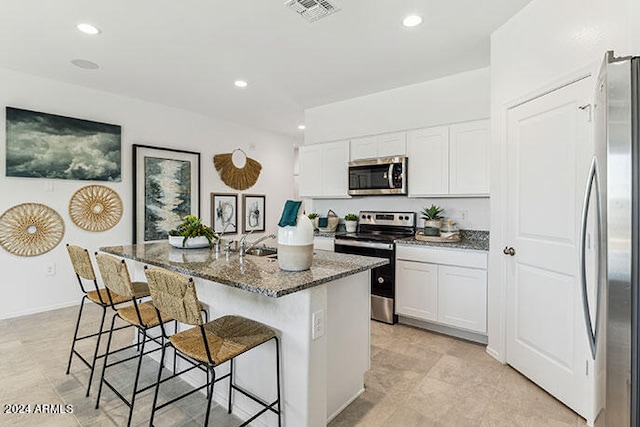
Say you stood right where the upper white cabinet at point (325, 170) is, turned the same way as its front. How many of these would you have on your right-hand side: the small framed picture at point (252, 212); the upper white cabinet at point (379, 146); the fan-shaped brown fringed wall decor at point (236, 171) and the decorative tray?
2

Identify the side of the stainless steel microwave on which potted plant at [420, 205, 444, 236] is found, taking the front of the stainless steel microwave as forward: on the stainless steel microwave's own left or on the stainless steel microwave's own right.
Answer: on the stainless steel microwave's own left

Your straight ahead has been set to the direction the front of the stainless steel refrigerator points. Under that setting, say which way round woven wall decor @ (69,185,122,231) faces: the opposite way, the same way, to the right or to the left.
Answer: the opposite way

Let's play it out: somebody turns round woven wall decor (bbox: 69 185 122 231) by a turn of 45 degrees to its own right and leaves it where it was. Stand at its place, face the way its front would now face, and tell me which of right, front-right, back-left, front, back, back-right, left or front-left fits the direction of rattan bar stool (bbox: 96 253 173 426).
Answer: front-left

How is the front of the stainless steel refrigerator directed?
to the viewer's left

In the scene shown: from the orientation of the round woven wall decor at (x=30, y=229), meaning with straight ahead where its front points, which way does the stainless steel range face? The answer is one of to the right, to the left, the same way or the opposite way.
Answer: to the right

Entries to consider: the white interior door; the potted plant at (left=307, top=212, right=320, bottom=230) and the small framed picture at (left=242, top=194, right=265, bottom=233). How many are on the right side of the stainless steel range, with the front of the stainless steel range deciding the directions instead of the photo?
2

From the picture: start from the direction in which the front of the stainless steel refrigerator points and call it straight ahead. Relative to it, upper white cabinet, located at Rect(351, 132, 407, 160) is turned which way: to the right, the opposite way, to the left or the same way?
to the left

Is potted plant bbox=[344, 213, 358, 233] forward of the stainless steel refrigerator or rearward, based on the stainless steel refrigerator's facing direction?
forward

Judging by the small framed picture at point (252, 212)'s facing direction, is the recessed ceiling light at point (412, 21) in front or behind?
in front

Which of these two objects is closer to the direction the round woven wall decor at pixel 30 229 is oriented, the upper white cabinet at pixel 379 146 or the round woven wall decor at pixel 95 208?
the upper white cabinet

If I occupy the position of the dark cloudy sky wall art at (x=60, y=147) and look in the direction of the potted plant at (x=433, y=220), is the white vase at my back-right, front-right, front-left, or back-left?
front-right

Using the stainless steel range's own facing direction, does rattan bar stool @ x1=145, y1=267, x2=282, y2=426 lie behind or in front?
in front

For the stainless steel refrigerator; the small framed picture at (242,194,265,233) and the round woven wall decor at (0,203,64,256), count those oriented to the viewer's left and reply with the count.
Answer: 1

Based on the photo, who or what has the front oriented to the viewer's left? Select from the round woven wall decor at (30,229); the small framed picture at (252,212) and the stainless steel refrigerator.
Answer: the stainless steel refrigerator

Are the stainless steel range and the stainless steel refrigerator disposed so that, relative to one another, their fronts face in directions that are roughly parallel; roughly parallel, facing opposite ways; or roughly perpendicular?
roughly perpendicular
